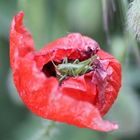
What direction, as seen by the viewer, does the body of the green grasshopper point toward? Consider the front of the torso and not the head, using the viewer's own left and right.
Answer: facing to the left of the viewer
